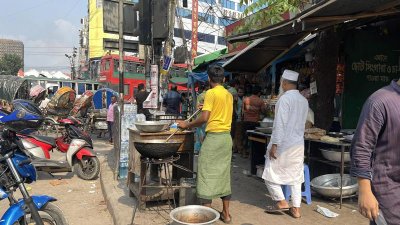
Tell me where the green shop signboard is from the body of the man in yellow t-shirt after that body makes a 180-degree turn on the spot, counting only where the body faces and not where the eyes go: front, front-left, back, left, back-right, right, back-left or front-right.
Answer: left

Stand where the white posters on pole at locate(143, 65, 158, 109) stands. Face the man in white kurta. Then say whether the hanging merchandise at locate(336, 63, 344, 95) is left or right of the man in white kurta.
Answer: left

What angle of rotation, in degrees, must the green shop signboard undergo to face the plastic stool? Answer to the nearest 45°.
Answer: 0° — it already faces it

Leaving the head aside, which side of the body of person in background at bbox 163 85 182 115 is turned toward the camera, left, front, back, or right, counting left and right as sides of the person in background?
back

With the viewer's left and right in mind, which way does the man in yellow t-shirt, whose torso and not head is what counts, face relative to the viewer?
facing away from the viewer and to the left of the viewer

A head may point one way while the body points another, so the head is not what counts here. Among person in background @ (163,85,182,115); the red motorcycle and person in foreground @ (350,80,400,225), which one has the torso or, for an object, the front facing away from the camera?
person in background @ (163,85,182,115)
